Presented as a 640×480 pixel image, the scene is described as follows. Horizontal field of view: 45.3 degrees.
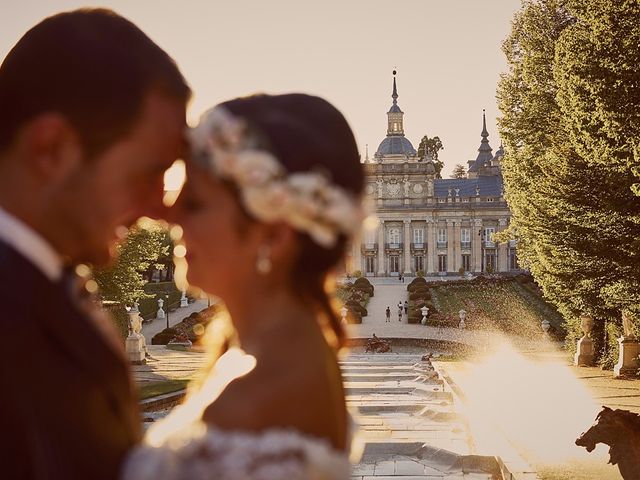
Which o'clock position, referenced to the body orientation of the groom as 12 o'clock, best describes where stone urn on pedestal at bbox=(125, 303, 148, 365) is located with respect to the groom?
The stone urn on pedestal is roughly at 9 o'clock from the groom.

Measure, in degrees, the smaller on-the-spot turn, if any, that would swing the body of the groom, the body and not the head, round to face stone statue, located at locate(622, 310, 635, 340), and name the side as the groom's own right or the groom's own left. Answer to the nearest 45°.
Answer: approximately 45° to the groom's own left

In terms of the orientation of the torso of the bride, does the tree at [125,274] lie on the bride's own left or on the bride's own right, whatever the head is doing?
on the bride's own right

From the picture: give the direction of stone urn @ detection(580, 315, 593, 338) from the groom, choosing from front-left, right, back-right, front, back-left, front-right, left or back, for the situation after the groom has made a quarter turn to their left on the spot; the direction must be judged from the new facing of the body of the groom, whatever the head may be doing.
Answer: front-right

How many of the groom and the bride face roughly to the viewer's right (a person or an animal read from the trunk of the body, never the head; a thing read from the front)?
1

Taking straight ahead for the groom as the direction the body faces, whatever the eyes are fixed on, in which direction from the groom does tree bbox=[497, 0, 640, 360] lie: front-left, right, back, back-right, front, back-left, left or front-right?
front-left

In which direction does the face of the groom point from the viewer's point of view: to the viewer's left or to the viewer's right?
to the viewer's right

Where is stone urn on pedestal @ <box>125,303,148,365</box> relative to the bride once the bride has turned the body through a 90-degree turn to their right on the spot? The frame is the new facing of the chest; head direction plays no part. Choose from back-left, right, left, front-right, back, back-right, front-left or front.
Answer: front

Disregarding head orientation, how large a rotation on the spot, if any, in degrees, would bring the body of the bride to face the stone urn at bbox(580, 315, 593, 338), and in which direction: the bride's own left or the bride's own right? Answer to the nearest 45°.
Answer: approximately 135° to the bride's own right

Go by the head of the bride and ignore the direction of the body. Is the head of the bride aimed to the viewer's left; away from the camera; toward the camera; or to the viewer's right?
to the viewer's left

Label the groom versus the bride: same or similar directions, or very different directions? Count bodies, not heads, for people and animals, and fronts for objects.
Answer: very different directions

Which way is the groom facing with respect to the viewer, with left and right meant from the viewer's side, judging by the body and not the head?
facing to the right of the viewer

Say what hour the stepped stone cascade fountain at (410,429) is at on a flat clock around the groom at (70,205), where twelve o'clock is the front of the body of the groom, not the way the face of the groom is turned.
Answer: The stepped stone cascade fountain is roughly at 10 o'clock from the groom.

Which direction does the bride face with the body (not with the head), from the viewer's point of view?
to the viewer's left
